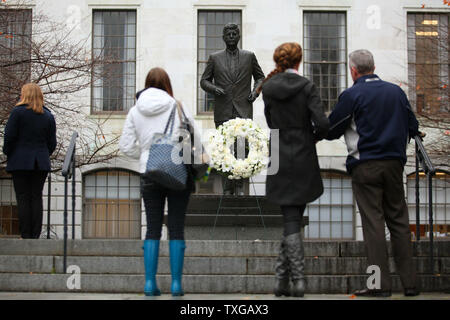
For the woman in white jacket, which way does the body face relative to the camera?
away from the camera

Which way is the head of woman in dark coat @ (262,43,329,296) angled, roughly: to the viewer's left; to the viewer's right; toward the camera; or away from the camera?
away from the camera

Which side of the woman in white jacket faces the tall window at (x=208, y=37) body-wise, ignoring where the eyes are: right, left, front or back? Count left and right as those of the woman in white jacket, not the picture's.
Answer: front

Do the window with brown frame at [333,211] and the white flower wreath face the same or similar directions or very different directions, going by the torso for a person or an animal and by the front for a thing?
same or similar directions

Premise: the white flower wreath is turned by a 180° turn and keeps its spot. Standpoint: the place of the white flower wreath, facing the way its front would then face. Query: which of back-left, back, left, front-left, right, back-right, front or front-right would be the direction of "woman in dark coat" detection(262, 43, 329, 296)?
back

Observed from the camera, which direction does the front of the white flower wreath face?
facing the viewer

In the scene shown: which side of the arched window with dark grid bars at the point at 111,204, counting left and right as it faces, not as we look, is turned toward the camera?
front

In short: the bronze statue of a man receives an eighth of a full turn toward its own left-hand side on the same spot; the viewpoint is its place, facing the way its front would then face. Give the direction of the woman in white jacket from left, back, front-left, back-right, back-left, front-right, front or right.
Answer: front-right

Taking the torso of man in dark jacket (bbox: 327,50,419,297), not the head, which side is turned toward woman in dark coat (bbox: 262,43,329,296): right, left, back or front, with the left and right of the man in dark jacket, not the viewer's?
left

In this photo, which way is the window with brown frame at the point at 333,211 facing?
toward the camera

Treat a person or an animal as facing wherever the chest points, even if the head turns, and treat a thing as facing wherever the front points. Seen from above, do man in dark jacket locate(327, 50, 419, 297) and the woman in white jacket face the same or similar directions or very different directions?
same or similar directions

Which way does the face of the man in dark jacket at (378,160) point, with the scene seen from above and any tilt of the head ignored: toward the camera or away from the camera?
away from the camera

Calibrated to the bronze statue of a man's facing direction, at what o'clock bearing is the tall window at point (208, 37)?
The tall window is roughly at 6 o'clock from the bronze statue of a man.

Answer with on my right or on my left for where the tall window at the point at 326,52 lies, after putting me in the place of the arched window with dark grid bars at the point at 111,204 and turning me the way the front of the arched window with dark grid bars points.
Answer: on my left

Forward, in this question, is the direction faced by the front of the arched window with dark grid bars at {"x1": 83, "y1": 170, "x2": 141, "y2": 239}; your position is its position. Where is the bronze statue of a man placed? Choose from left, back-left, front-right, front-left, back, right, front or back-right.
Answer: front

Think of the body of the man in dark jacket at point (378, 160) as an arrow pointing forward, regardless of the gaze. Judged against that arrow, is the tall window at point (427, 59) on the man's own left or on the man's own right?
on the man's own right

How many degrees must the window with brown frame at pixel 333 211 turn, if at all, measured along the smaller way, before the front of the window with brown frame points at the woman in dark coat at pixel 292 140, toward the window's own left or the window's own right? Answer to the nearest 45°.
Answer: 0° — it already faces them

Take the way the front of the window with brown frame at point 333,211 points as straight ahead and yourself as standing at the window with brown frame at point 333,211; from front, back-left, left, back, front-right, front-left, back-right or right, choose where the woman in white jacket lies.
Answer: front
